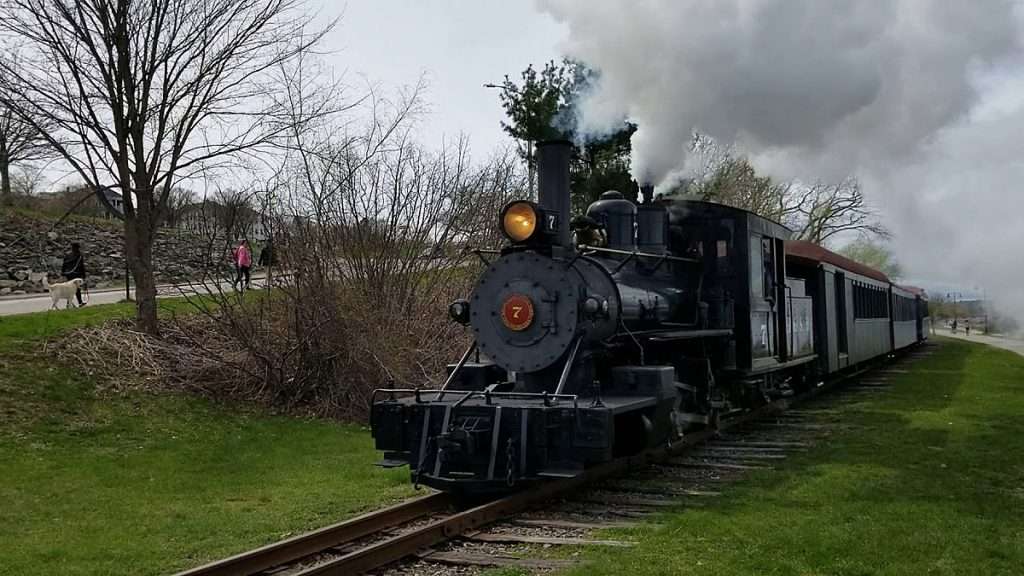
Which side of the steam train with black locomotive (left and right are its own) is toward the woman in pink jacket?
right

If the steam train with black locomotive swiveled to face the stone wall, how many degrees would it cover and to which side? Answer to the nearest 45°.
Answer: approximately 90° to its right

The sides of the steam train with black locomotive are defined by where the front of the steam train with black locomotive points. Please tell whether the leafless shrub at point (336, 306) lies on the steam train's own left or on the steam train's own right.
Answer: on the steam train's own right

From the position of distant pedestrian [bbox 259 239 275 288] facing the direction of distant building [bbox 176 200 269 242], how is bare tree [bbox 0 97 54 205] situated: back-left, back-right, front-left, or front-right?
front-left

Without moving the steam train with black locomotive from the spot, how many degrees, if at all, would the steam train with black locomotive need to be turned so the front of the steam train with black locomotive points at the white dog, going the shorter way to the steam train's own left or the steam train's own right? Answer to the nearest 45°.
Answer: approximately 90° to the steam train's own right

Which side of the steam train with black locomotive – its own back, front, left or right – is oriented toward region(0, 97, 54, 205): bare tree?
right

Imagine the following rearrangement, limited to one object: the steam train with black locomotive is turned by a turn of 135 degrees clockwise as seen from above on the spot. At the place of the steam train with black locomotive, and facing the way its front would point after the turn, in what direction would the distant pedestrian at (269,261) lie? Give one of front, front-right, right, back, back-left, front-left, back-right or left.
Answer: front-left

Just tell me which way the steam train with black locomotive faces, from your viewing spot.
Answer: facing the viewer and to the left of the viewer
